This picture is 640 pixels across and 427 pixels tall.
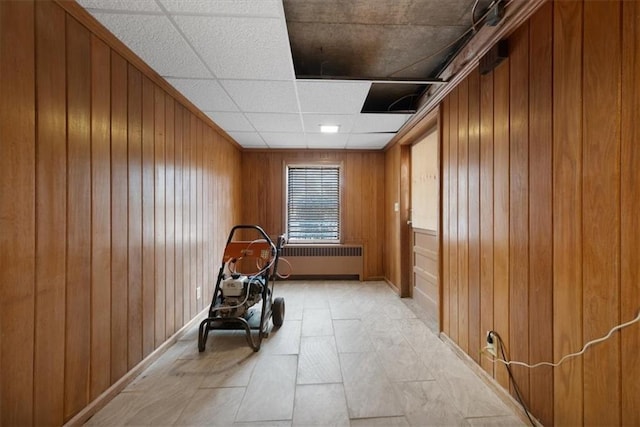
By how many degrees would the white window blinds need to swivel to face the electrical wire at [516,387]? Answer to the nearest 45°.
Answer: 0° — it already faces it

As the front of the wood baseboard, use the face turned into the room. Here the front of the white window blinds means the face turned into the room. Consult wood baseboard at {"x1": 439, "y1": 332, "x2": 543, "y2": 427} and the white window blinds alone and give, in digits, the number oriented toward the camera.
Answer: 1

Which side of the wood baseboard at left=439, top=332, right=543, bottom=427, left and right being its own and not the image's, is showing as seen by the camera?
left

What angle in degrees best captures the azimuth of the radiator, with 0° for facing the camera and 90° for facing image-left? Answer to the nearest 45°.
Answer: approximately 0°

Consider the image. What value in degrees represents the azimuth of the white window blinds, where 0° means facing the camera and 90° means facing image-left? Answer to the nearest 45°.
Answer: approximately 0°
